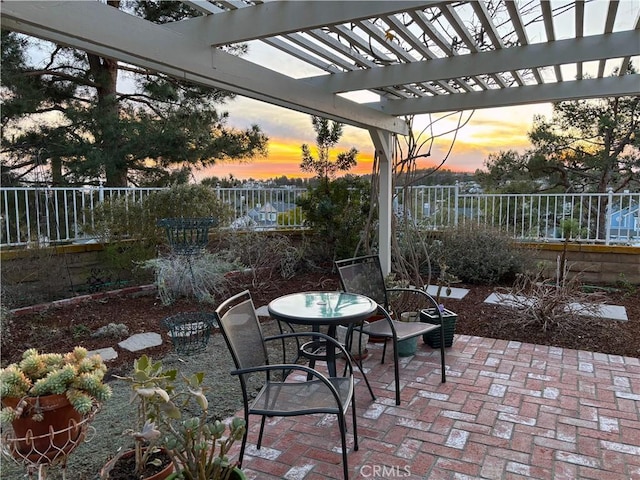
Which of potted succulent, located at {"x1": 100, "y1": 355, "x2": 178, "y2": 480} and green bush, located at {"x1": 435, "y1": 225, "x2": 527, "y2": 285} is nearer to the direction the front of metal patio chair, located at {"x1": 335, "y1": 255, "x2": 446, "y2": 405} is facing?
the potted succulent

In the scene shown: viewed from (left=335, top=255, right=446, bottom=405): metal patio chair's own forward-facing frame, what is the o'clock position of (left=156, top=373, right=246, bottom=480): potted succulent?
The potted succulent is roughly at 2 o'clock from the metal patio chair.

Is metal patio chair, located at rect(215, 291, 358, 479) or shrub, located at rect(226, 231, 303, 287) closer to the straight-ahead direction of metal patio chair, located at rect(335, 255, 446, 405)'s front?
the metal patio chair

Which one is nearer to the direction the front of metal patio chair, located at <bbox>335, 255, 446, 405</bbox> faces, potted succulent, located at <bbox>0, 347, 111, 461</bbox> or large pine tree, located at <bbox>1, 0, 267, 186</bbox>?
the potted succulent

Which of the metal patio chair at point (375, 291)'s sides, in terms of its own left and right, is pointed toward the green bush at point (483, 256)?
left

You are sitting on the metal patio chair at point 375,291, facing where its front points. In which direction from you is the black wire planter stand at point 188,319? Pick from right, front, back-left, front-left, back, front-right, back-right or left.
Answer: back-right

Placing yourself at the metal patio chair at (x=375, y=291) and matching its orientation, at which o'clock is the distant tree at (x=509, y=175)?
The distant tree is roughly at 8 o'clock from the metal patio chair.

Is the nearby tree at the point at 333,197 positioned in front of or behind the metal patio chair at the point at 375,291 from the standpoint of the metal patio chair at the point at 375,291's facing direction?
behind

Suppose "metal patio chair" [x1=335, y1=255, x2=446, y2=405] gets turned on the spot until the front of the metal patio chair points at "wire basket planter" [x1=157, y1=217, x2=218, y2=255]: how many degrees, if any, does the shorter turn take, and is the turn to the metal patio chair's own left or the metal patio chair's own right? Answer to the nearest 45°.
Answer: approximately 135° to the metal patio chair's own right

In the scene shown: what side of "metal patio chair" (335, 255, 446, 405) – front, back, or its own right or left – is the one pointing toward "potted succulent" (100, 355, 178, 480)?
right
